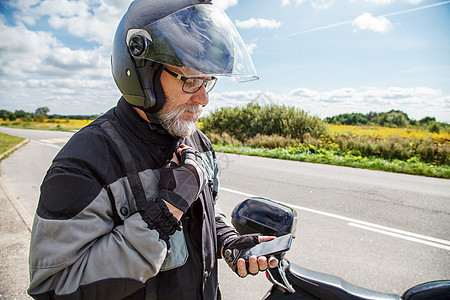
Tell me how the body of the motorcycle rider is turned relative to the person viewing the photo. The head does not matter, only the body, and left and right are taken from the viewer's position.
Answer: facing the viewer and to the right of the viewer

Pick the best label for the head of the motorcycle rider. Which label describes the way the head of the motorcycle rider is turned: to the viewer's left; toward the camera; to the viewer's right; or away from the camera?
to the viewer's right

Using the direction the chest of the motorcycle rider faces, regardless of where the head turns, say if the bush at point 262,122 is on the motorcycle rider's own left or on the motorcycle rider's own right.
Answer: on the motorcycle rider's own left
